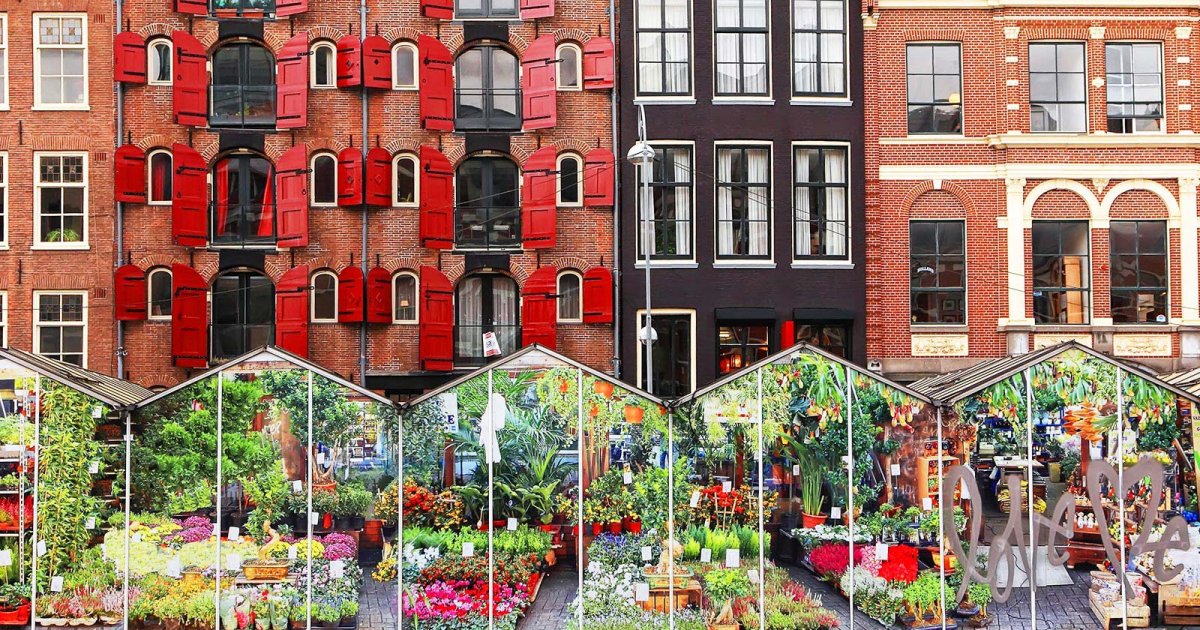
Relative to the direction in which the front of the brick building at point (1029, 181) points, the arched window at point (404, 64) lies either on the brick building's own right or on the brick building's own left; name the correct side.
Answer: on the brick building's own right

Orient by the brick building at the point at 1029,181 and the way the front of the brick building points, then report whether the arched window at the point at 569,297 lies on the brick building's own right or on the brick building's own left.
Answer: on the brick building's own right

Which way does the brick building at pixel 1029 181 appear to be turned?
toward the camera

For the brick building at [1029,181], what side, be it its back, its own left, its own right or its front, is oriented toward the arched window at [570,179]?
right

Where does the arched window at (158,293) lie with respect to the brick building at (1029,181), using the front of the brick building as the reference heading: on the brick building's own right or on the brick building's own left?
on the brick building's own right

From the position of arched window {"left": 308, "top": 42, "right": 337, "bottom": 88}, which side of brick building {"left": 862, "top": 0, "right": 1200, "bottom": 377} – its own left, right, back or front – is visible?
right
